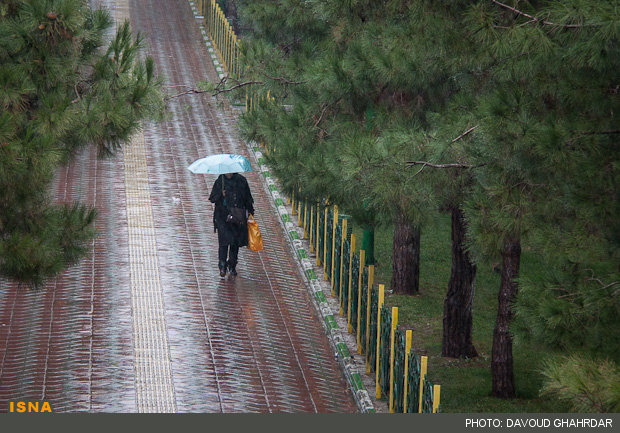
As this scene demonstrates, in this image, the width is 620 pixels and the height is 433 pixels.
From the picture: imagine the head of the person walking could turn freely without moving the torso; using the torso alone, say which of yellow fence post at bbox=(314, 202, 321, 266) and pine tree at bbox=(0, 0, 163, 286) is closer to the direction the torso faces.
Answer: the pine tree

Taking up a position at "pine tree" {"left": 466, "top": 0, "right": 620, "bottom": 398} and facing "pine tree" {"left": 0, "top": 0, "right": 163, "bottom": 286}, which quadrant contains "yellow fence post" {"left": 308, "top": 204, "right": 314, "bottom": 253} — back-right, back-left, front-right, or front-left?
front-right

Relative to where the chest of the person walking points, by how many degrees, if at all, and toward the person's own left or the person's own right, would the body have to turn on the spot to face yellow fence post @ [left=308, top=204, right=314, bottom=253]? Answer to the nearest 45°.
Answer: approximately 135° to the person's own left

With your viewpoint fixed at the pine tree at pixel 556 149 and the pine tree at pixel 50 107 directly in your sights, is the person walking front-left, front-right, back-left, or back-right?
front-right

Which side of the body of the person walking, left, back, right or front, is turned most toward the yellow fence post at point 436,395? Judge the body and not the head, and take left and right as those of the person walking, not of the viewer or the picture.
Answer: front

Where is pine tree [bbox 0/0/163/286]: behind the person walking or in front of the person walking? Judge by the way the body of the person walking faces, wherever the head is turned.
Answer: in front

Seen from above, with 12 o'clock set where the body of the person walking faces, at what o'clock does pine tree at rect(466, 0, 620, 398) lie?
The pine tree is roughly at 11 o'clock from the person walking.

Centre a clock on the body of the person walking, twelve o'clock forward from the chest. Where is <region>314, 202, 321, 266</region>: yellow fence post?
The yellow fence post is roughly at 8 o'clock from the person walking.

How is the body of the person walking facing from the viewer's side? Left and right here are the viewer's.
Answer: facing the viewer
